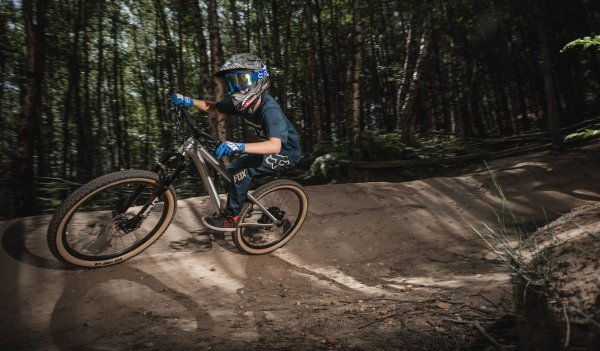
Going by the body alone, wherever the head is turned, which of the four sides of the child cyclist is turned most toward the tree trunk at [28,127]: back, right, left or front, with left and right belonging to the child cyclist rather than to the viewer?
right

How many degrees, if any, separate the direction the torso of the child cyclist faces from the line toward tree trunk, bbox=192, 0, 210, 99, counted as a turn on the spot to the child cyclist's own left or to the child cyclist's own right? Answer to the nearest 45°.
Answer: approximately 135° to the child cyclist's own right

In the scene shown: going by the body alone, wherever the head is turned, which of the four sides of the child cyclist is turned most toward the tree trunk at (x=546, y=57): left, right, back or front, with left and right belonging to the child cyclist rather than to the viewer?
back

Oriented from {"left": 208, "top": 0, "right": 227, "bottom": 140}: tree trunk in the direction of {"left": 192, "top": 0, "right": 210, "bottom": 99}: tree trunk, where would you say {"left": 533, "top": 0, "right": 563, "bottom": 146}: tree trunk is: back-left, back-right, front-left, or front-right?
back-right

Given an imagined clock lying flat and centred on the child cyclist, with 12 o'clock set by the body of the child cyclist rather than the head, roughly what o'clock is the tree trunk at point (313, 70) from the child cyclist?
The tree trunk is roughly at 5 o'clock from the child cyclist.

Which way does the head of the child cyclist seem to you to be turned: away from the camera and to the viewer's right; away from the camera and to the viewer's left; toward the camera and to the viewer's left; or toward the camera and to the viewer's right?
toward the camera and to the viewer's left

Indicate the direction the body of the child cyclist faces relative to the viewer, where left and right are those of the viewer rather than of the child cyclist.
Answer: facing the viewer and to the left of the viewer

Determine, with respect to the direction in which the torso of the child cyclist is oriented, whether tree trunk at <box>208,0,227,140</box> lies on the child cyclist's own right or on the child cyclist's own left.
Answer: on the child cyclist's own right

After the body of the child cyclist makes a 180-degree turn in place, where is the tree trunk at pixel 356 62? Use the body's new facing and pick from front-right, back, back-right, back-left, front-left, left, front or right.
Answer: front

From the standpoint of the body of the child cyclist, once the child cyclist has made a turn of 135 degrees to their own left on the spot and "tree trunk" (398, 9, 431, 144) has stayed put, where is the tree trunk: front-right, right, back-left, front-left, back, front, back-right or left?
front-left
